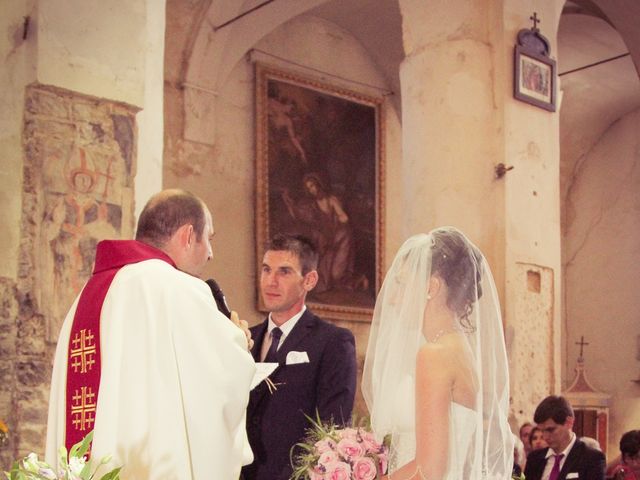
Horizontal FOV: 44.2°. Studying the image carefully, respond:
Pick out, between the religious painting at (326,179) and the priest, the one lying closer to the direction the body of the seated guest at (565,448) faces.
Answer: the priest

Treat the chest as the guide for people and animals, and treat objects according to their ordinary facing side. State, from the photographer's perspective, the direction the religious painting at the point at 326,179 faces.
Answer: facing the viewer and to the right of the viewer

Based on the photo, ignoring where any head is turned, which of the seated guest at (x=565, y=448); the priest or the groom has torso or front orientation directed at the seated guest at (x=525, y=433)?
the priest

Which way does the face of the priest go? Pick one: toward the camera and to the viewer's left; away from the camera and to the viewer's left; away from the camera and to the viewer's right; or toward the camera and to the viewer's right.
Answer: away from the camera and to the viewer's right

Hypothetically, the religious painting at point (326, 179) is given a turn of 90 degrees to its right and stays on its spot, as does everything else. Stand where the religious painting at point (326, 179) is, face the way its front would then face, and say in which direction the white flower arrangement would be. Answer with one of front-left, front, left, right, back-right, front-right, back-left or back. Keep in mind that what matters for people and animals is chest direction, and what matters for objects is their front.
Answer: front-left

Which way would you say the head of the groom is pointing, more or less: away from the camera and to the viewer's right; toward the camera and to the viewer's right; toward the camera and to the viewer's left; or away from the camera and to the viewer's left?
toward the camera and to the viewer's left

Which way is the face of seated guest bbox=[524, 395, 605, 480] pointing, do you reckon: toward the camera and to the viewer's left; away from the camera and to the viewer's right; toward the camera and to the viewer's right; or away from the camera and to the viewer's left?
toward the camera and to the viewer's left

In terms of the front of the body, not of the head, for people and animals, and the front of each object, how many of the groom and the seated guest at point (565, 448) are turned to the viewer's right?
0

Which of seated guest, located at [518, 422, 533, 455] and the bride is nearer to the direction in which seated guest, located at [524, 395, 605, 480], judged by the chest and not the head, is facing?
the bride

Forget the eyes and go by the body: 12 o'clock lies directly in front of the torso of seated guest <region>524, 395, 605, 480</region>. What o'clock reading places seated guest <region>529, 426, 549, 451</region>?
seated guest <region>529, 426, 549, 451</region> is roughly at 4 o'clock from seated guest <region>524, 395, 605, 480</region>.

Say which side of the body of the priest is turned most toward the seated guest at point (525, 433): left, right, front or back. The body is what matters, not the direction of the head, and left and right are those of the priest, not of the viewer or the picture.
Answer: front

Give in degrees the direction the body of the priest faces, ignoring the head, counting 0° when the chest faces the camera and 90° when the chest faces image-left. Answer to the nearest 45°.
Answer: approximately 225°

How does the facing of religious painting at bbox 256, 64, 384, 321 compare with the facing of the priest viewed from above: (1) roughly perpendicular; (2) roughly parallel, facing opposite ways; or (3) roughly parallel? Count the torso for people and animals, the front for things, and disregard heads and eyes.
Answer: roughly perpendicular

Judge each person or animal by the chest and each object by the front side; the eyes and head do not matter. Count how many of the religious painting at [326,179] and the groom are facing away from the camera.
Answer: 0

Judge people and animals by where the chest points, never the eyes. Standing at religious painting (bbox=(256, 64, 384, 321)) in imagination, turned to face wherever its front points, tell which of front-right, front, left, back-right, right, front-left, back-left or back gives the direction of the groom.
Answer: front-right

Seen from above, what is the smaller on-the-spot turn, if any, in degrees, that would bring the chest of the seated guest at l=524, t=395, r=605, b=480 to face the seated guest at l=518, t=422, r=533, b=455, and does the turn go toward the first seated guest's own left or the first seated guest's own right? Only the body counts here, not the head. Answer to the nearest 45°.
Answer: approximately 135° to the first seated guest's own right
